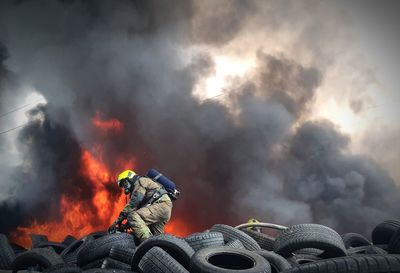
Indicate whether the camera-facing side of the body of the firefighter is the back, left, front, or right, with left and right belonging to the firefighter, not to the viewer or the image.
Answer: left

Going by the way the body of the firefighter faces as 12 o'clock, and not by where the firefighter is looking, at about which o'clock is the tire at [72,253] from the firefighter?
The tire is roughly at 11 o'clock from the firefighter.

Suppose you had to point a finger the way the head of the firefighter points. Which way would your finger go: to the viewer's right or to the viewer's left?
to the viewer's left

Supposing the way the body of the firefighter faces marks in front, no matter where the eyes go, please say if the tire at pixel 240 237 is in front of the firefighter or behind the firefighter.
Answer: behind

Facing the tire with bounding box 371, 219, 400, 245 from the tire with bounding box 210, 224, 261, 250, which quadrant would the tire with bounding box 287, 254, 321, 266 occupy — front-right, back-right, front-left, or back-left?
front-right

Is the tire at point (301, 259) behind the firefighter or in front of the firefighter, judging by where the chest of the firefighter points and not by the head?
behind

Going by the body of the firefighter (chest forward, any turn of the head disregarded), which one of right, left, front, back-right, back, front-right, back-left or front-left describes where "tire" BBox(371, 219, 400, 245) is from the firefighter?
back

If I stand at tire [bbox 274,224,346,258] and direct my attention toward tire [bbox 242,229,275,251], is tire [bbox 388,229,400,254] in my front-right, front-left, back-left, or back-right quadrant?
back-right

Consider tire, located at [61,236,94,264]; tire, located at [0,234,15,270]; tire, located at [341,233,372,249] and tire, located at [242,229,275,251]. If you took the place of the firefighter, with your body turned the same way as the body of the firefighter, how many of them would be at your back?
2
